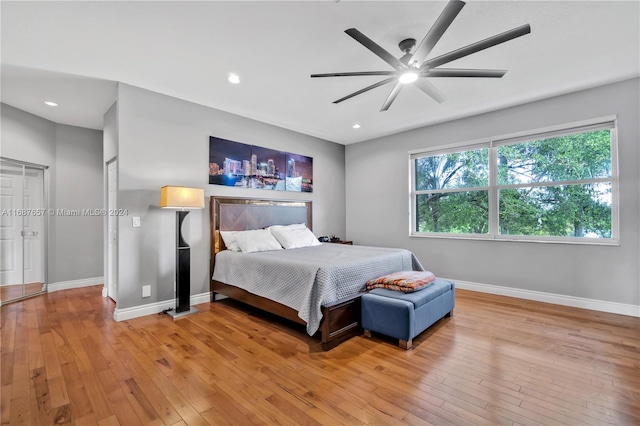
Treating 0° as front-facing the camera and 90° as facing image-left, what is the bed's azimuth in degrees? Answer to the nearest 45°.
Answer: approximately 315°

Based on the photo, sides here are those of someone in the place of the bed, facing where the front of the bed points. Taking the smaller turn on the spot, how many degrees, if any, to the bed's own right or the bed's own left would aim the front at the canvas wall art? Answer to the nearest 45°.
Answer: approximately 180°

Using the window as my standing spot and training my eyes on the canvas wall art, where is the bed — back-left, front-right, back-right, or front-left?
front-left

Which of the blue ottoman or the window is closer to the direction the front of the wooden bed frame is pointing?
the blue ottoman

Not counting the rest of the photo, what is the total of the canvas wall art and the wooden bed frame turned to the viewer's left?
0

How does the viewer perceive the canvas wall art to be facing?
facing the viewer and to the right of the viewer

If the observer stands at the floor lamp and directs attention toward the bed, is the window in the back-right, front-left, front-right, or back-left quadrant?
front-left

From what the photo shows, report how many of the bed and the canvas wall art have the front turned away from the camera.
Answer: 0

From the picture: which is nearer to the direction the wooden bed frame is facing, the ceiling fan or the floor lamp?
the ceiling fan
